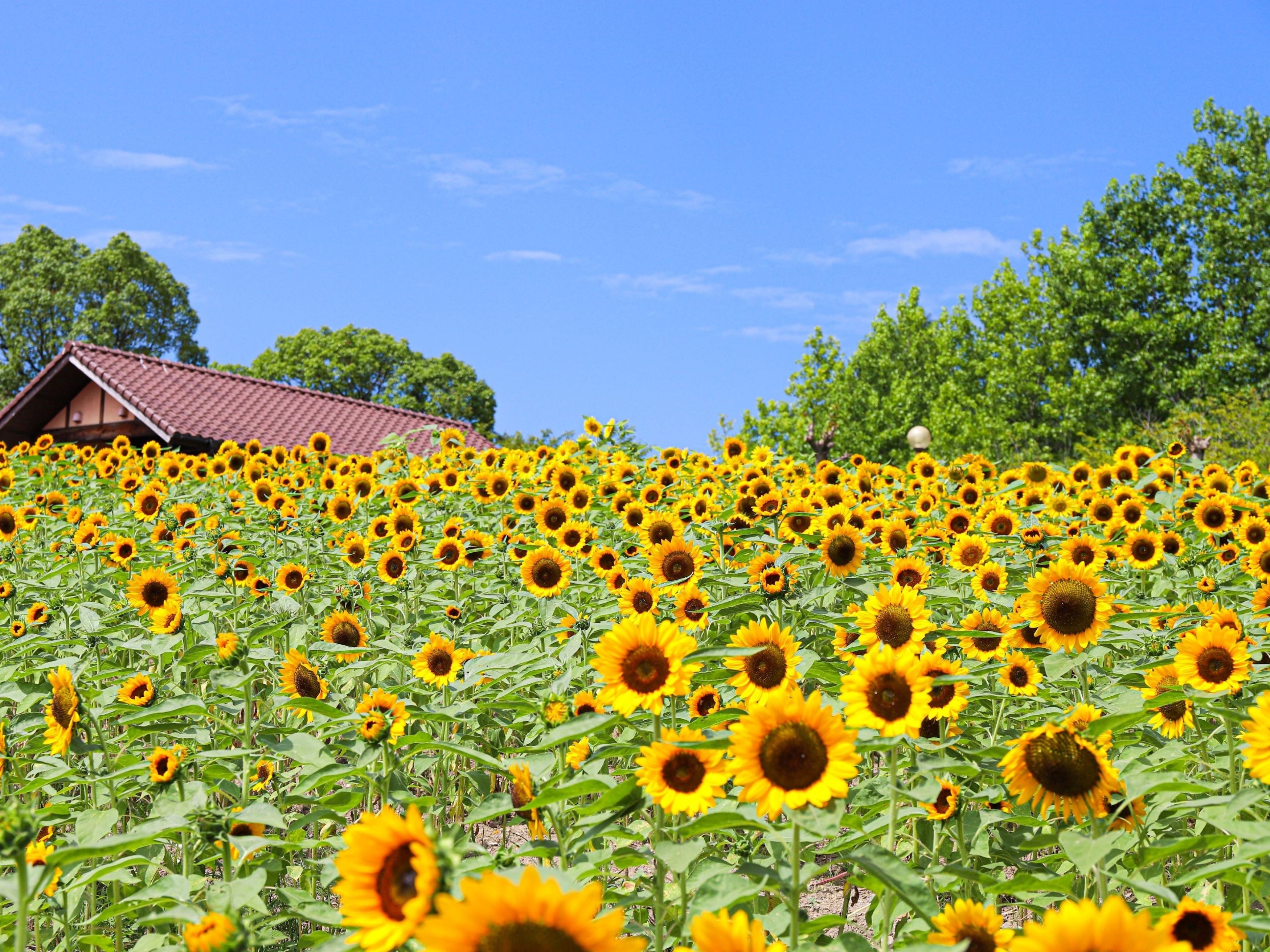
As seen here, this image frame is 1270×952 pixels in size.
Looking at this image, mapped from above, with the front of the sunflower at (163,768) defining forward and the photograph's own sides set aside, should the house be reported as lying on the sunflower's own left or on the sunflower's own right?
on the sunflower's own right

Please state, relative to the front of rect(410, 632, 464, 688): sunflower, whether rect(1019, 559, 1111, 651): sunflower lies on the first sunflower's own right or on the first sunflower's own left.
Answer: on the first sunflower's own left

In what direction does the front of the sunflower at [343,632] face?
toward the camera

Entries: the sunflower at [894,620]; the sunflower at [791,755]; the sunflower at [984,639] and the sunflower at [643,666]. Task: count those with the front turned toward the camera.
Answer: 4

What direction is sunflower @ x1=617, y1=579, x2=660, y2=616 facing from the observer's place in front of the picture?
facing the viewer

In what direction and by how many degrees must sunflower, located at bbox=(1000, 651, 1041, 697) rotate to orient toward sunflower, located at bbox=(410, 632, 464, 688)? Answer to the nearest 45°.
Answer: approximately 90° to its right

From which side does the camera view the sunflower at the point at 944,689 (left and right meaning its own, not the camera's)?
front

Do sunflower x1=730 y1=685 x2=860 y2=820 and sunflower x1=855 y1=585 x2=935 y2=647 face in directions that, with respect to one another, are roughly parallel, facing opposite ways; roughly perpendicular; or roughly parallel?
roughly parallel

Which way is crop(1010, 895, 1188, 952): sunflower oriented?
toward the camera
